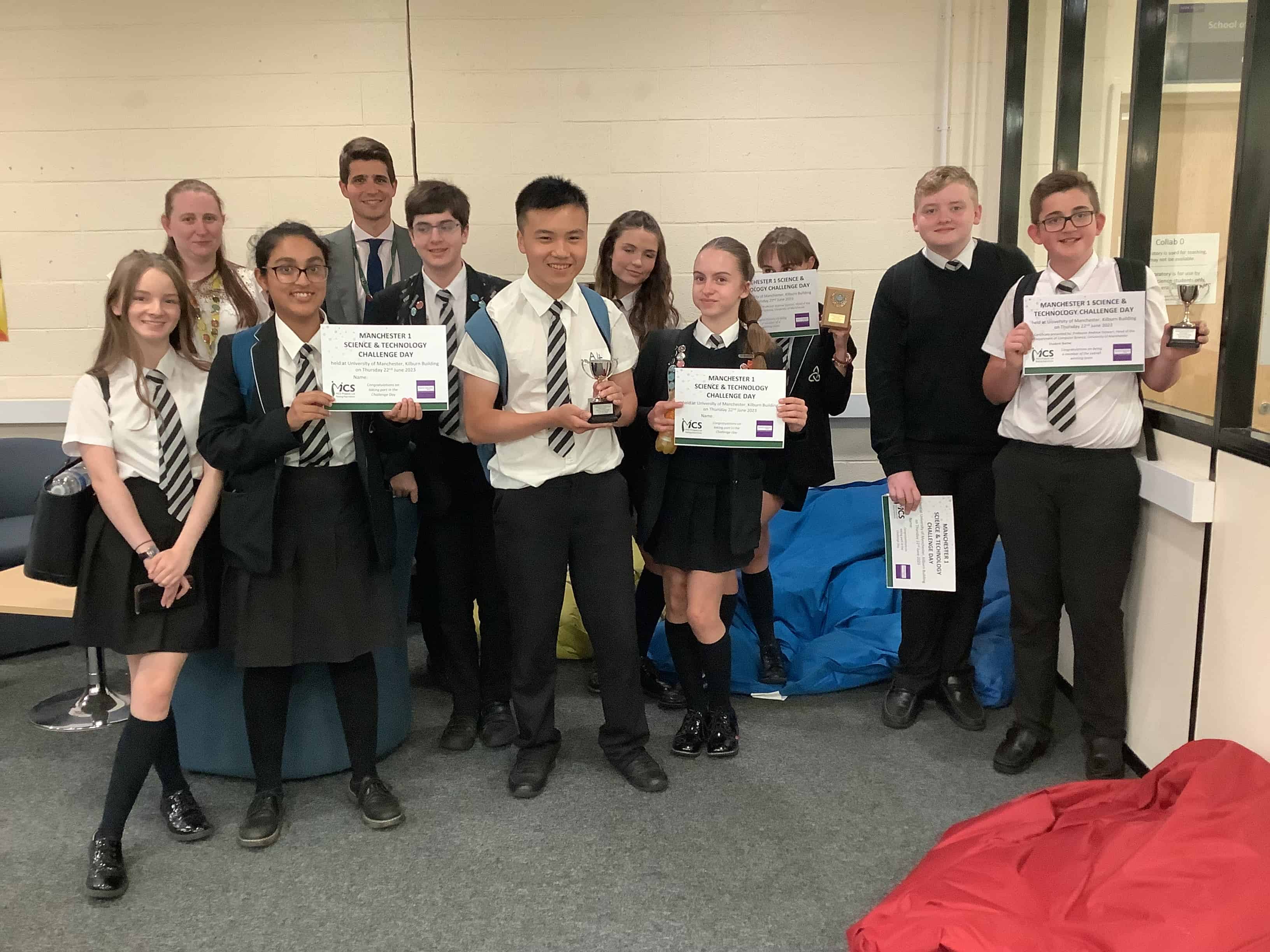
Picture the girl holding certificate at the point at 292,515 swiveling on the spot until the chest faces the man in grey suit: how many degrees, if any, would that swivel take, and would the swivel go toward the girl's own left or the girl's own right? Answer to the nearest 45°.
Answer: approximately 180°

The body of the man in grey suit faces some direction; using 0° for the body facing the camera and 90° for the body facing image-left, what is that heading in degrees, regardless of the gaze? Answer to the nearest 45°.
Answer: approximately 0°

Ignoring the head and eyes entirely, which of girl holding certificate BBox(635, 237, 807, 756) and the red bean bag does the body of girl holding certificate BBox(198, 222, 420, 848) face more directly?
the red bean bag

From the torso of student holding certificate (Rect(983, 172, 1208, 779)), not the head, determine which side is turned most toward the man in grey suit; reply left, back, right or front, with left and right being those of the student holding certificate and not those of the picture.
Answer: right
